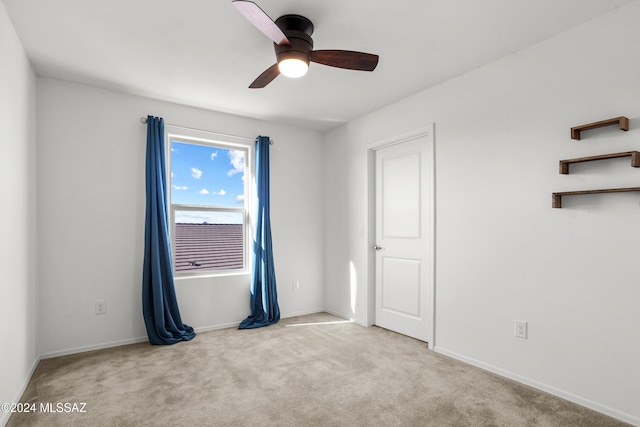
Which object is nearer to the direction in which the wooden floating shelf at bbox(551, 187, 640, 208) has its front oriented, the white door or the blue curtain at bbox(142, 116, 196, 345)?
the blue curtain

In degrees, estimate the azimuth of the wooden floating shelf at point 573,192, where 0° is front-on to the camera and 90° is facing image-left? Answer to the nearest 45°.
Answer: approximately 0°
